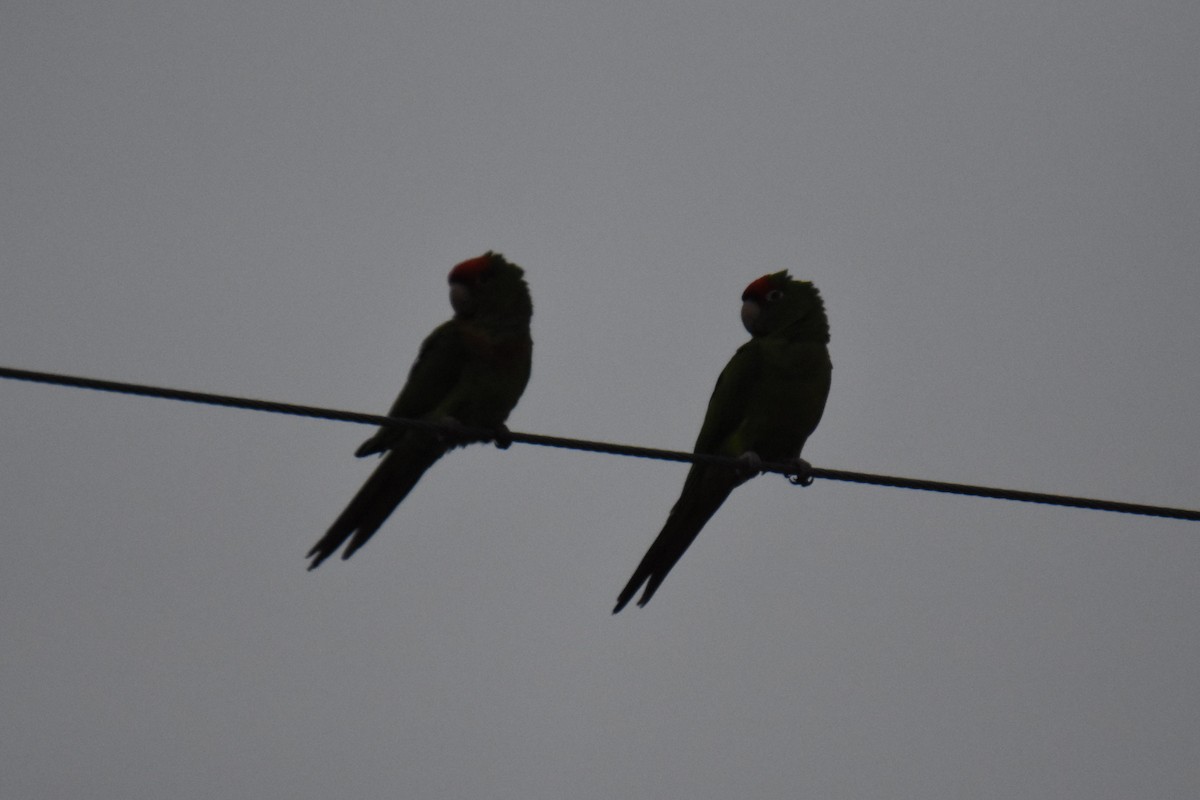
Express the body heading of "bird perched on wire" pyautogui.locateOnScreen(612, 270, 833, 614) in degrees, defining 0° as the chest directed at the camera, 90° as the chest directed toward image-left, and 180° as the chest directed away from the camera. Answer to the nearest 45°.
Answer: approximately 315°

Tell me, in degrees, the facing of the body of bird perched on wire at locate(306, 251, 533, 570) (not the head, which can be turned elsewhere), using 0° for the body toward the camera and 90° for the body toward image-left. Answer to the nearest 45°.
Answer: approximately 315°

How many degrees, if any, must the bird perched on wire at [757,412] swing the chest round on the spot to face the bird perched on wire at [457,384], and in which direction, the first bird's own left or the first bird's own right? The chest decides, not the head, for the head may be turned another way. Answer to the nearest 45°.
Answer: approximately 135° to the first bird's own right

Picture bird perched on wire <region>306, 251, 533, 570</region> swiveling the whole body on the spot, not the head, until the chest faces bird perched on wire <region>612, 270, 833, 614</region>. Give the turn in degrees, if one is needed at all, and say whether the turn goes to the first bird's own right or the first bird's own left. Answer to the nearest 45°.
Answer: approximately 45° to the first bird's own left
